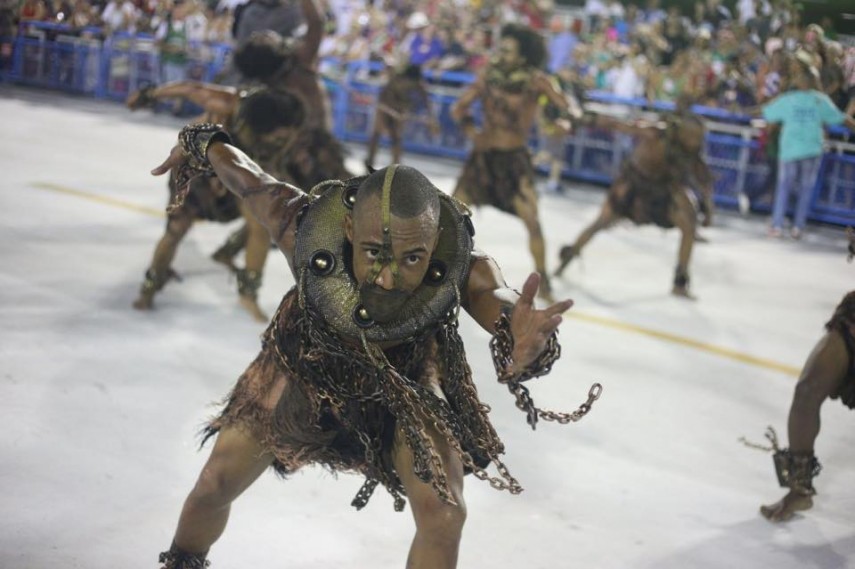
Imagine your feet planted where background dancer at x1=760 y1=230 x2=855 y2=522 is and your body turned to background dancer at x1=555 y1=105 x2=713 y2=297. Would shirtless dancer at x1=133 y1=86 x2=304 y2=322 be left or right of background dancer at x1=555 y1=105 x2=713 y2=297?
left
